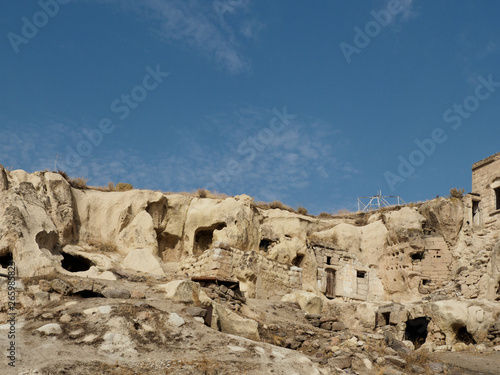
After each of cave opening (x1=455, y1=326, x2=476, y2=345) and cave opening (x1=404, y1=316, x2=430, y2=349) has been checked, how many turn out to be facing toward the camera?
2

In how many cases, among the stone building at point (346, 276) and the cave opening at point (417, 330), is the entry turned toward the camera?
2

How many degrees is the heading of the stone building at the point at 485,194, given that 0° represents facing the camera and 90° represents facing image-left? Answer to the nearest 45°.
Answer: approximately 45°

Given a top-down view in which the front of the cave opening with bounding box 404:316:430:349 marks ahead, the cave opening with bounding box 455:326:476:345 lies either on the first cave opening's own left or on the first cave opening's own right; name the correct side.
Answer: on the first cave opening's own left
